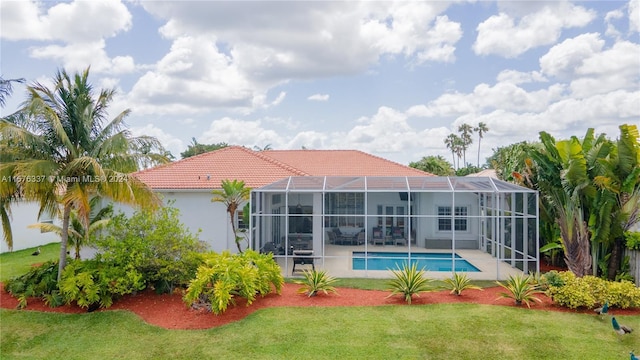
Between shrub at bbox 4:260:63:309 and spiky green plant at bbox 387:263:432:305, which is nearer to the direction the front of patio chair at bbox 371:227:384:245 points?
the spiky green plant

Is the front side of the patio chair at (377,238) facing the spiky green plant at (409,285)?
yes

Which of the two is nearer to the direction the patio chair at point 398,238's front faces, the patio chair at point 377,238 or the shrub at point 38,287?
the shrub

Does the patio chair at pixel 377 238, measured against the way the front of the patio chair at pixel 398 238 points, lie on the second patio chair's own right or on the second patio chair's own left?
on the second patio chair's own right

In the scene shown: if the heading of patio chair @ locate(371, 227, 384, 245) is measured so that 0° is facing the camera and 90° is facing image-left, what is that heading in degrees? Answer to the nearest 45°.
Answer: approximately 0°

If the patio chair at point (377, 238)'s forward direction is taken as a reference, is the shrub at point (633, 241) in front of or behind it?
in front

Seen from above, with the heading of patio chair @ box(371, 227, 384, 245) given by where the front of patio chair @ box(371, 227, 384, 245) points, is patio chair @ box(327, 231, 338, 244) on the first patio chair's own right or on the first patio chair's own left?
on the first patio chair's own right

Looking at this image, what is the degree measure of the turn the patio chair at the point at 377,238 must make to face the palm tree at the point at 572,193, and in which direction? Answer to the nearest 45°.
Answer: approximately 45° to its left

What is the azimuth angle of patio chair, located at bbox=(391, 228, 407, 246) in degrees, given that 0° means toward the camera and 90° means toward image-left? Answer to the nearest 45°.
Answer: approximately 315°

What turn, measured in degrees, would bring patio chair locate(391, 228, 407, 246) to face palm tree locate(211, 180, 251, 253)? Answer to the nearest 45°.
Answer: approximately 90° to its right
